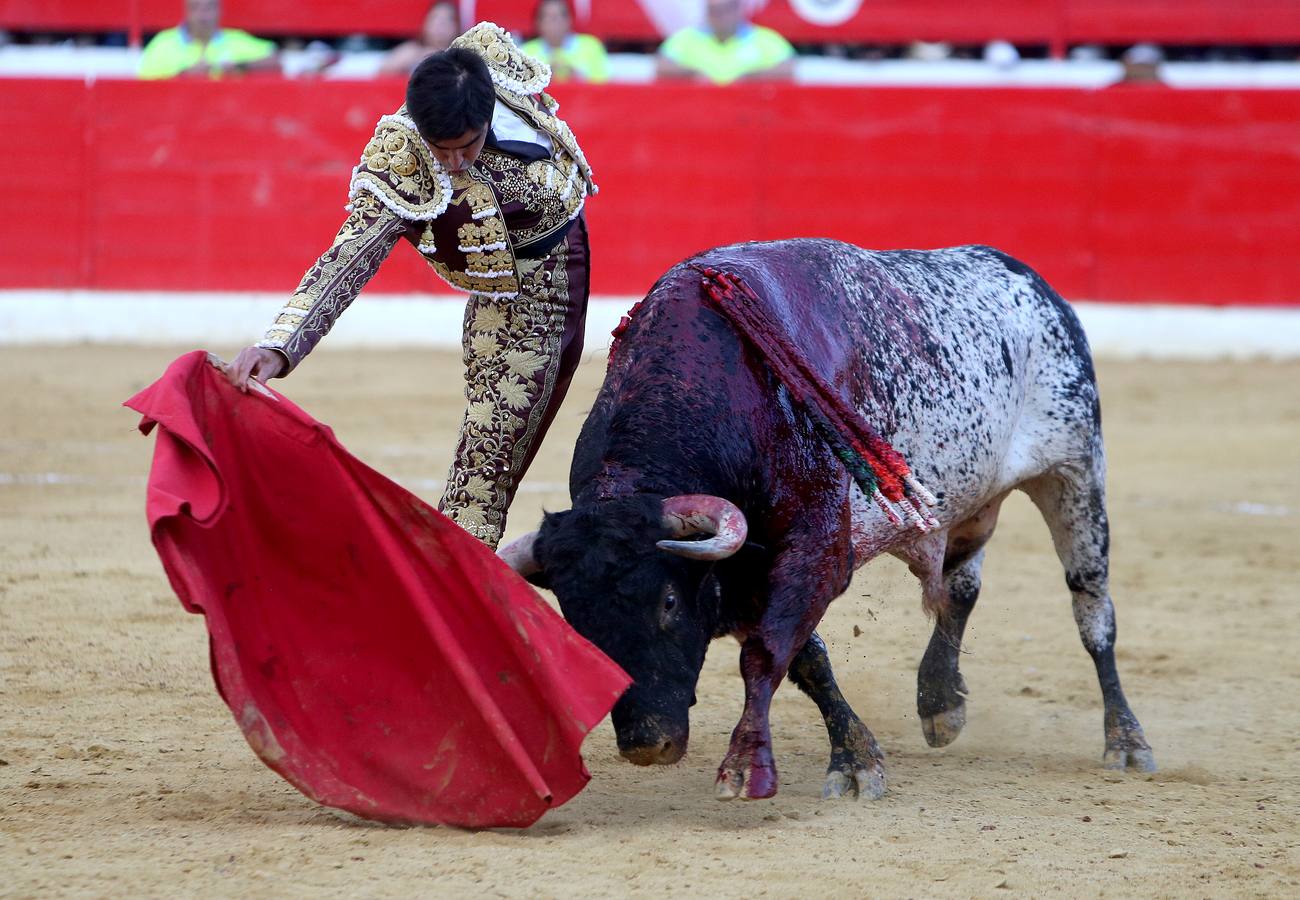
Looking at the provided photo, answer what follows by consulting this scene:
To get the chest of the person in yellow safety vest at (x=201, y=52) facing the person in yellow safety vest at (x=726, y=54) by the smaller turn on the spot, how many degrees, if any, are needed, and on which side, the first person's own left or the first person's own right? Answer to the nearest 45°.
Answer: approximately 90° to the first person's own left

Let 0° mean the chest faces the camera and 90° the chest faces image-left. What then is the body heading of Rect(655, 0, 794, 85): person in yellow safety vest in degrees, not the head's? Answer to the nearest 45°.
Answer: approximately 0°

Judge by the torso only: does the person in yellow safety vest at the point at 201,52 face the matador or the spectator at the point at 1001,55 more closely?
the matador

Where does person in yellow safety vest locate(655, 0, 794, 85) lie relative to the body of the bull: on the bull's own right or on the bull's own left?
on the bull's own right

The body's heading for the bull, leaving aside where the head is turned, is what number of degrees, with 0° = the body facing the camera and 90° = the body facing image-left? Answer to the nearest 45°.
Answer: approximately 45°

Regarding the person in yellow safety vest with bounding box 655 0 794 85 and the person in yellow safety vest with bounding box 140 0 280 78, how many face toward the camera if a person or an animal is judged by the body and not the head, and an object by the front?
2

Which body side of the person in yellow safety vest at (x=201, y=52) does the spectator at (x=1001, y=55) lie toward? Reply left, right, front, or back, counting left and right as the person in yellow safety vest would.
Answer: left

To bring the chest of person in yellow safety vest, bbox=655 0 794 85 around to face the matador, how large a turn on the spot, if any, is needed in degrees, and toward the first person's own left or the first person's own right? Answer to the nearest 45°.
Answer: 0° — they already face them

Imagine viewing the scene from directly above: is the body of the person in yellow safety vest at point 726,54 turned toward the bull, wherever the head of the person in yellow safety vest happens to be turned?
yes

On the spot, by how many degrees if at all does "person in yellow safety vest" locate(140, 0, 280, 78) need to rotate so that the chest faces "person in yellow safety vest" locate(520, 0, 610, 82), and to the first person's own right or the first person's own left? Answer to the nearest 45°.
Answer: approximately 90° to the first person's own left
